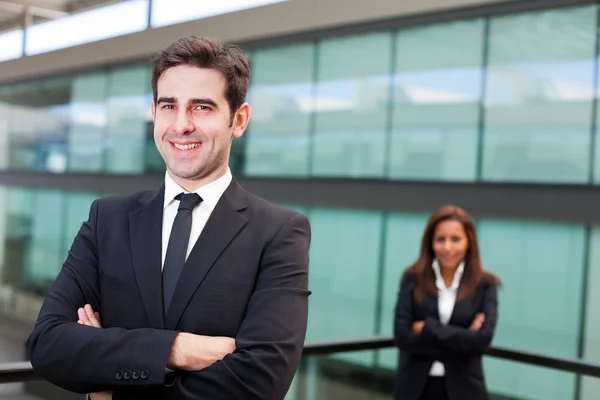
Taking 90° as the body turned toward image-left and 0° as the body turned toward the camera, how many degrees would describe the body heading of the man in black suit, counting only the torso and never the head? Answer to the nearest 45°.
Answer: approximately 0°

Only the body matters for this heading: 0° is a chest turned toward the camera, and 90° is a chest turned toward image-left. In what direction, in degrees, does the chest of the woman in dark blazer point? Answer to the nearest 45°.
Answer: approximately 0°

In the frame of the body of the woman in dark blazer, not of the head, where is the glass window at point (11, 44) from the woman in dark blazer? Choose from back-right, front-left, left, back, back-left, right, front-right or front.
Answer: back-right

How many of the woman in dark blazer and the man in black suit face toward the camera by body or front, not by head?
2

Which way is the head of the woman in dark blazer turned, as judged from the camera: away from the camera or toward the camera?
toward the camera

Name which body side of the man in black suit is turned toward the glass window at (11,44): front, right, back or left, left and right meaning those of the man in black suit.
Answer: back

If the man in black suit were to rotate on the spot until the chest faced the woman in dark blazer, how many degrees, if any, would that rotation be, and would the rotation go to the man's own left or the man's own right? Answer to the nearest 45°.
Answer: approximately 135° to the man's own left

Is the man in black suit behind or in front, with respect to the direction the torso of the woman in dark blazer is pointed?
in front
